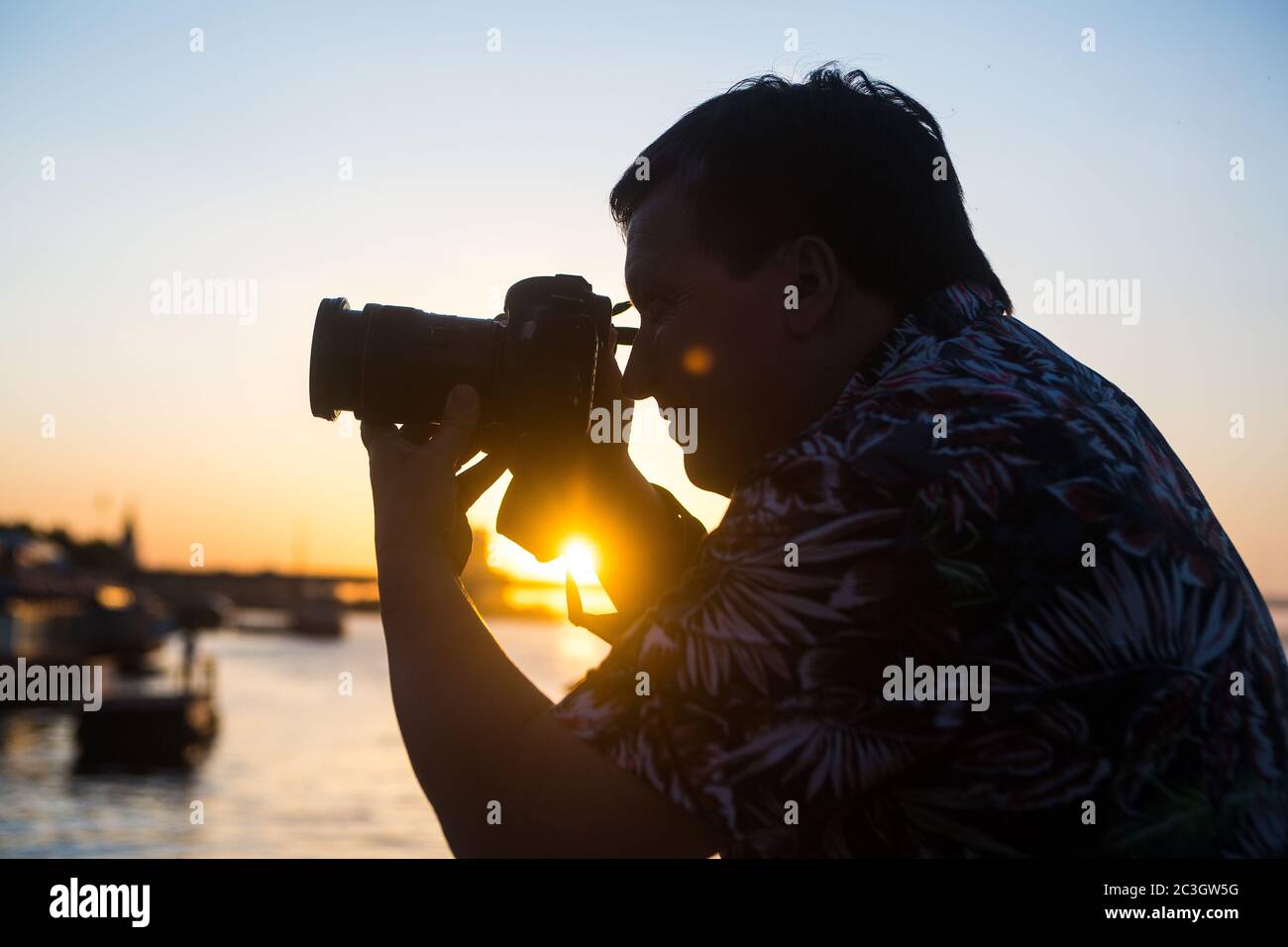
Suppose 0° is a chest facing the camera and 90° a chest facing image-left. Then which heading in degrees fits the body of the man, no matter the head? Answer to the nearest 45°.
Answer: approximately 90°

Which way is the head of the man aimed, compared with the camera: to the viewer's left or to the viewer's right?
to the viewer's left
